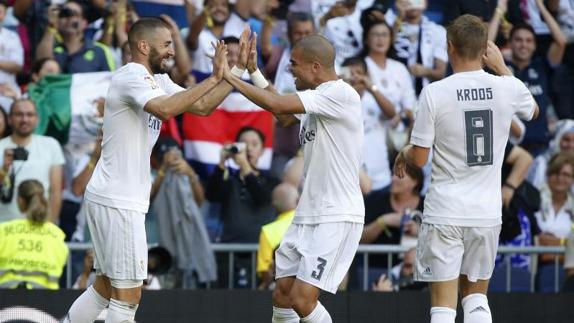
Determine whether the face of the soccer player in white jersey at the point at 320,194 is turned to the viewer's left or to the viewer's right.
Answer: to the viewer's left

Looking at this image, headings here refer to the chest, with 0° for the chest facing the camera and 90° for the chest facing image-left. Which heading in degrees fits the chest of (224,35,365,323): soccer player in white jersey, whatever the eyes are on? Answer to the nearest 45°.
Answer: approximately 90°

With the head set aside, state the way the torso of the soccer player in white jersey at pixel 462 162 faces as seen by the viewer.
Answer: away from the camera

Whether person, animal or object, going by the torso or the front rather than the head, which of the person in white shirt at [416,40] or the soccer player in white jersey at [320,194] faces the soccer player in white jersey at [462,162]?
the person in white shirt

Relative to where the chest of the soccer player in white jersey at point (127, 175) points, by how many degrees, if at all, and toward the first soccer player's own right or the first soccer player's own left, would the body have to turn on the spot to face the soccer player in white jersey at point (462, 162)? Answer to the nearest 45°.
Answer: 0° — they already face them

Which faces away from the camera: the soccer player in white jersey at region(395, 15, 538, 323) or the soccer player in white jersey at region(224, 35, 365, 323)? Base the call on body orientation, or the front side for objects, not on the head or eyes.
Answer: the soccer player in white jersey at region(395, 15, 538, 323)

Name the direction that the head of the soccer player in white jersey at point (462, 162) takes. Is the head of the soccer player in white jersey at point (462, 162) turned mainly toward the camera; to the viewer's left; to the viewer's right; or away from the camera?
away from the camera

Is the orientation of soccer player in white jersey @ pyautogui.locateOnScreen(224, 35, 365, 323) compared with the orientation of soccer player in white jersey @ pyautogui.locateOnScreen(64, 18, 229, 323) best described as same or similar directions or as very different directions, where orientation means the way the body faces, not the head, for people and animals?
very different directions
